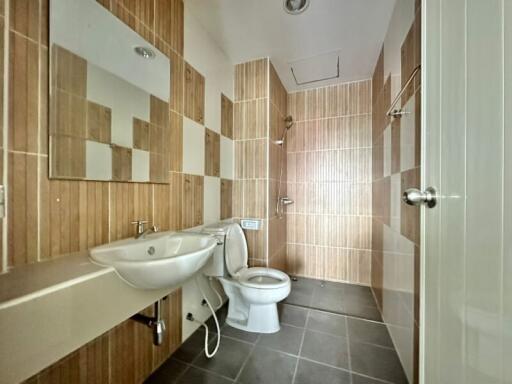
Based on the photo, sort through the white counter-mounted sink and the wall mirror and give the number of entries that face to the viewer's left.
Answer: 0

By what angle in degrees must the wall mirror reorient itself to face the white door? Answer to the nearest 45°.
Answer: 0° — it already faces it

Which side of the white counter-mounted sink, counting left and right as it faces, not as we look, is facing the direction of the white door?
front

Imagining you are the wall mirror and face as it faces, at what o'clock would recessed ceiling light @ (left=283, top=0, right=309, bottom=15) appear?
The recessed ceiling light is roughly at 11 o'clock from the wall mirror.

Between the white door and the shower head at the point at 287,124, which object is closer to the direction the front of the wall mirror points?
the white door

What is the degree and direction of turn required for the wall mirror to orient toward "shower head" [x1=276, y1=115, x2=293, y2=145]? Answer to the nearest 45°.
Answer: approximately 45° to its left

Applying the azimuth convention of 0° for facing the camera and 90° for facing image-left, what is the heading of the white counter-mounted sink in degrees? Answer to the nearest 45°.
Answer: approximately 315°

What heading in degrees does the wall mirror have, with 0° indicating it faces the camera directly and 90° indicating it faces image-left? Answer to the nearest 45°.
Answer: approximately 315°

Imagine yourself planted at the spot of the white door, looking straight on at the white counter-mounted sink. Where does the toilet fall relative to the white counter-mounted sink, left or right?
right

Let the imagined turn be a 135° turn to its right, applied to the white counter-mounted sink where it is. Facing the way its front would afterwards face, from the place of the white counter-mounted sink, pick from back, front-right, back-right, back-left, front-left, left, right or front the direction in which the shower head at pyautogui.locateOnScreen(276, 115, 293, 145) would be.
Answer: back-right

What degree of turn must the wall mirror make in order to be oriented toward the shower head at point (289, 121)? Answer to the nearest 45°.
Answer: approximately 45° to its left
